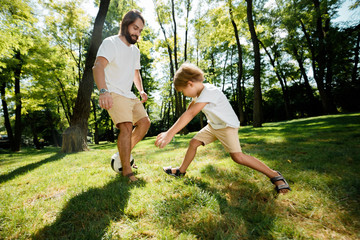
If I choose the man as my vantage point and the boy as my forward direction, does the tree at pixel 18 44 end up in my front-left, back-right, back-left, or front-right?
back-left

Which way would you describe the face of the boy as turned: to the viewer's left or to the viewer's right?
to the viewer's left

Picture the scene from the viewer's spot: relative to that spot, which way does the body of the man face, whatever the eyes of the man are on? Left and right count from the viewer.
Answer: facing the viewer and to the right of the viewer

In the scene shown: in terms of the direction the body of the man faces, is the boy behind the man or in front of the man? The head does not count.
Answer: in front

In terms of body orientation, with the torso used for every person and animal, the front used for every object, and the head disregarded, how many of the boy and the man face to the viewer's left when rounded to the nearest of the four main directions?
1

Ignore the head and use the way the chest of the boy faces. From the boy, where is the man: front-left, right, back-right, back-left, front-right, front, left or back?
front

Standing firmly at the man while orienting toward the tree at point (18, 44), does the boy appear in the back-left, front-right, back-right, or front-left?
back-right

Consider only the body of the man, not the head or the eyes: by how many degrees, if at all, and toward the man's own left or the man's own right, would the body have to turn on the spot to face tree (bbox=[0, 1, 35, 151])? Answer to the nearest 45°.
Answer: approximately 180°

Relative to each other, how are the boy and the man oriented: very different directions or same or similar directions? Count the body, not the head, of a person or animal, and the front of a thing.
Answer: very different directions

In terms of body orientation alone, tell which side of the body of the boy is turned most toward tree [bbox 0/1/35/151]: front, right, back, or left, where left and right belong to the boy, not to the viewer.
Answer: front

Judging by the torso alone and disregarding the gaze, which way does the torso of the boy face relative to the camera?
to the viewer's left

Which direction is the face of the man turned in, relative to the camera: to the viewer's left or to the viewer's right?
to the viewer's right
